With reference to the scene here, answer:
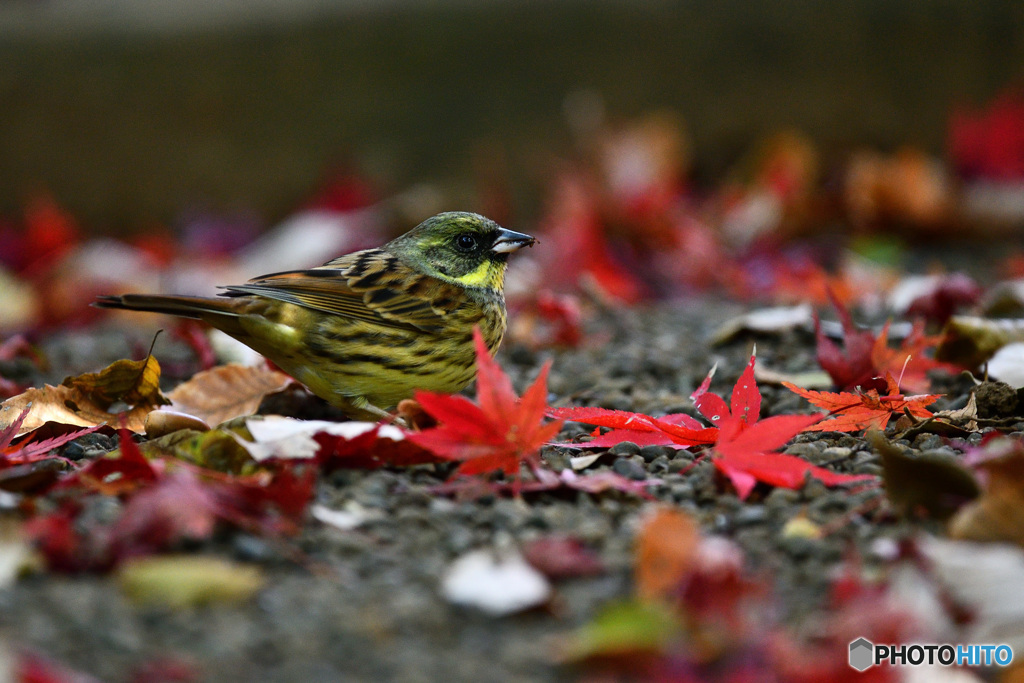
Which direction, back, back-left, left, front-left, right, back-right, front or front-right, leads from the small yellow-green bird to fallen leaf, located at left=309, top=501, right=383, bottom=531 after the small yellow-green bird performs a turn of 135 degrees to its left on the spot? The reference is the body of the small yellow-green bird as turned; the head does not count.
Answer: back-left

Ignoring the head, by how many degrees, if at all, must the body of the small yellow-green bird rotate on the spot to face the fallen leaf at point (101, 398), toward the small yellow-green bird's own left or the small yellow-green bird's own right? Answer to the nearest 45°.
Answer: approximately 180°

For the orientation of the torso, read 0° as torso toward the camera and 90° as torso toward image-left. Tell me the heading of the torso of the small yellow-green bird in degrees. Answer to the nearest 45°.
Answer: approximately 270°

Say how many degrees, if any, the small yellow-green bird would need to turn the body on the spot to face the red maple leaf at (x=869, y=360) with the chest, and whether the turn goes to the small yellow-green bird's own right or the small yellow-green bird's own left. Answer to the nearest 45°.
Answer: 0° — it already faces it

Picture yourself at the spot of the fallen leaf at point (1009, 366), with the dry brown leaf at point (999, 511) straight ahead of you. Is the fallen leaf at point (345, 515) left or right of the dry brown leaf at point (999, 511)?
right

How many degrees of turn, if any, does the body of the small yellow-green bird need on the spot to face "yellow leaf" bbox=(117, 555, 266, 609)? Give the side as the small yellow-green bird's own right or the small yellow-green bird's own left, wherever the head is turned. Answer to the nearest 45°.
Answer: approximately 90° to the small yellow-green bird's own right

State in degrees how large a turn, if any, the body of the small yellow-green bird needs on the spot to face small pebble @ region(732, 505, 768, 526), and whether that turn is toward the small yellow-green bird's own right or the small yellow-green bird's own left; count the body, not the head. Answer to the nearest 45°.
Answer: approximately 45° to the small yellow-green bird's own right

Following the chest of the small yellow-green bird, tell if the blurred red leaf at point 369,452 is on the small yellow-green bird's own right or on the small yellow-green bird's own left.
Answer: on the small yellow-green bird's own right

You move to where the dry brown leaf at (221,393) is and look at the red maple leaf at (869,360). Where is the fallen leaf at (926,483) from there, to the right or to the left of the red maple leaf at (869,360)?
right
